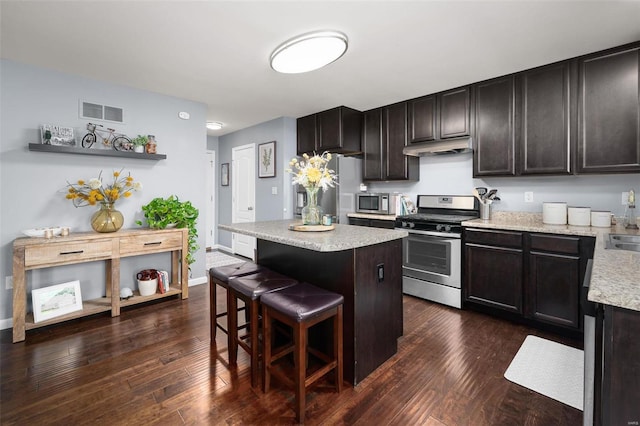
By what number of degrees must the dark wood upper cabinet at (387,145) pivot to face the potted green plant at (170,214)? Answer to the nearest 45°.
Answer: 0° — it already faces it

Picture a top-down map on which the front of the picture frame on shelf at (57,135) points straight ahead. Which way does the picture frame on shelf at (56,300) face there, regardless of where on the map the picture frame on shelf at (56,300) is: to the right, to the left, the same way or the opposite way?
the same way

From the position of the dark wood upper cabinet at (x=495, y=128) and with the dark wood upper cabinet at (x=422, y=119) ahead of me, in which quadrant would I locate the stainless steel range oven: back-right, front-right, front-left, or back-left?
front-left

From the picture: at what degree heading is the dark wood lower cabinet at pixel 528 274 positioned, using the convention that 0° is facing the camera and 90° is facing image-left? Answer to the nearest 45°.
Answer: approximately 45°

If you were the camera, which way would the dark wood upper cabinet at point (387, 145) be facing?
facing the viewer and to the left of the viewer

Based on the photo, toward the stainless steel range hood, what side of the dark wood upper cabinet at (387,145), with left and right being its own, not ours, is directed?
left

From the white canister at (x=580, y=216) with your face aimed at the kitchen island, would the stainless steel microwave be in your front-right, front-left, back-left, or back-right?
front-right

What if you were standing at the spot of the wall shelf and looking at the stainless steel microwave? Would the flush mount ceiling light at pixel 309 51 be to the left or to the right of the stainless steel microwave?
right

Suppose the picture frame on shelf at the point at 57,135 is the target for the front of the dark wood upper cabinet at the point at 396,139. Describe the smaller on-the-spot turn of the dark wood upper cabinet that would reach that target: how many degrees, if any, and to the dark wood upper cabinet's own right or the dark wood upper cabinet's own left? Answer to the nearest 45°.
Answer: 0° — it already faces it

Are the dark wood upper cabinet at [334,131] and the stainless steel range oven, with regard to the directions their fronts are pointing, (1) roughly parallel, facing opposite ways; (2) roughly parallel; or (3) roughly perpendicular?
roughly parallel

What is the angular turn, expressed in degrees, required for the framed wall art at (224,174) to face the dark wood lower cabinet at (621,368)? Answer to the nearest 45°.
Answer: approximately 45° to its left

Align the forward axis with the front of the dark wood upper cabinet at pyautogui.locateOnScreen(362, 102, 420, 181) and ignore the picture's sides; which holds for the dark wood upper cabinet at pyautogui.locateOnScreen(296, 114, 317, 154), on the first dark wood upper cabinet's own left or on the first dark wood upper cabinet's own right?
on the first dark wood upper cabinet's own right

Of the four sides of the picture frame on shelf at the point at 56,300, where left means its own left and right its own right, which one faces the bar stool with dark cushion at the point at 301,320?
front

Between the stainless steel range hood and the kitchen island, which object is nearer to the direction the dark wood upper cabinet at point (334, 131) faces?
the kitchen island

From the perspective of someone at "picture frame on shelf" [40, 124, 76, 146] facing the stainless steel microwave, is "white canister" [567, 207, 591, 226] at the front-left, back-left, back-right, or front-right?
front-right
